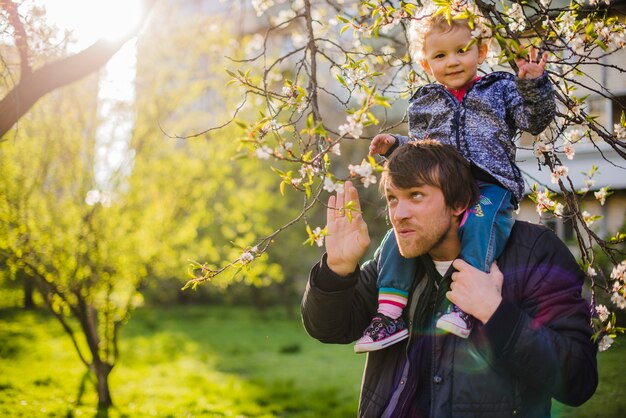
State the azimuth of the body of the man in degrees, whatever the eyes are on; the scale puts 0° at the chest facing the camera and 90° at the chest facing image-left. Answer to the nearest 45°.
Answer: approximately 45°

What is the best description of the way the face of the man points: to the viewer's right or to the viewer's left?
to the viewer's left

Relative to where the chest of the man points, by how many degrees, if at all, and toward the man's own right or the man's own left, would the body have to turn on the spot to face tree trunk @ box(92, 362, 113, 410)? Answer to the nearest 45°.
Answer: approximately 90° to the man's own right
